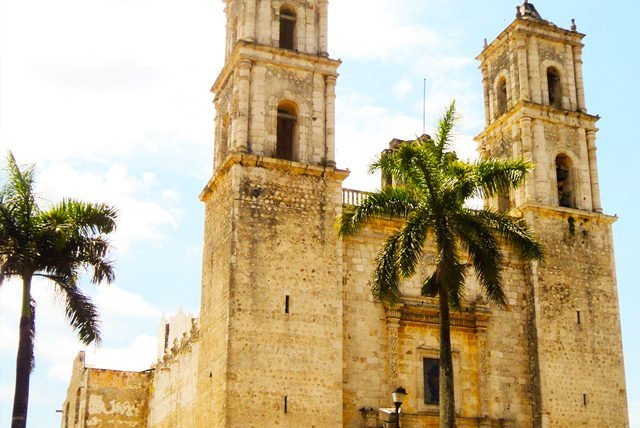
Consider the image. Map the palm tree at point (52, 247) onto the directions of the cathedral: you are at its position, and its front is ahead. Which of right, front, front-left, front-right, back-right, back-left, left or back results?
right

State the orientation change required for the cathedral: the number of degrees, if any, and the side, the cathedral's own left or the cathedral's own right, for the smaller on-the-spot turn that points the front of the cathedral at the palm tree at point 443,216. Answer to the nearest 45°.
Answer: approximately 45° to the cathedral's own right

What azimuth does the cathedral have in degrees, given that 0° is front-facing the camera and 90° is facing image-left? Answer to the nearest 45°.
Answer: approximately 315°

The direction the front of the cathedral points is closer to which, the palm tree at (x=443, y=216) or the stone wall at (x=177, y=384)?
the palm tree
